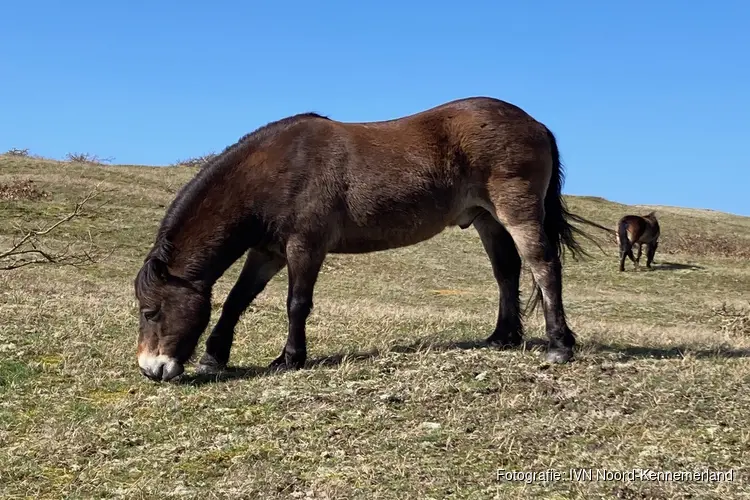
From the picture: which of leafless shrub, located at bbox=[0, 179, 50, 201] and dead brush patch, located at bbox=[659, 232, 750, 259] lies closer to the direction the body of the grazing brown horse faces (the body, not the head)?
the leafless shrub

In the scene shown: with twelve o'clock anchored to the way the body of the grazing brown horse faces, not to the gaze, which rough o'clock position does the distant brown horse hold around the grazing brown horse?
The distant brown horse is roughly at 4 o'clock from the grazing brown horse.

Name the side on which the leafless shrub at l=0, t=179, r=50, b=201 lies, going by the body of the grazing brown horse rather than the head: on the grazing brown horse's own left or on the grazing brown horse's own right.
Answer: on the grazing brown horse's own right

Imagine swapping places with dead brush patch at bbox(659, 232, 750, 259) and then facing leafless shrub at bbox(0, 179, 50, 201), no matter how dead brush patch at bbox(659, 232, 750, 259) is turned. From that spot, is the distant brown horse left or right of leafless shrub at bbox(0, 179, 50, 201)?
left

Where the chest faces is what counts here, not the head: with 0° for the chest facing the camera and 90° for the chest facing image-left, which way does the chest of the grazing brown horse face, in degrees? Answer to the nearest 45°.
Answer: approximately 90°

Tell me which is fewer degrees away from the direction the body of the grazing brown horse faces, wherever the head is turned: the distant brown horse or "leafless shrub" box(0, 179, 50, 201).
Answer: the leafless shrub

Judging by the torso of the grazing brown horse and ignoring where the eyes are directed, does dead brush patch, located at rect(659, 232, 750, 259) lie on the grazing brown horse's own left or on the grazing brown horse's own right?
on the grazing brown horse's own right

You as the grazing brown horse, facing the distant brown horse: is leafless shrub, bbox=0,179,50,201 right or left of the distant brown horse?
left
